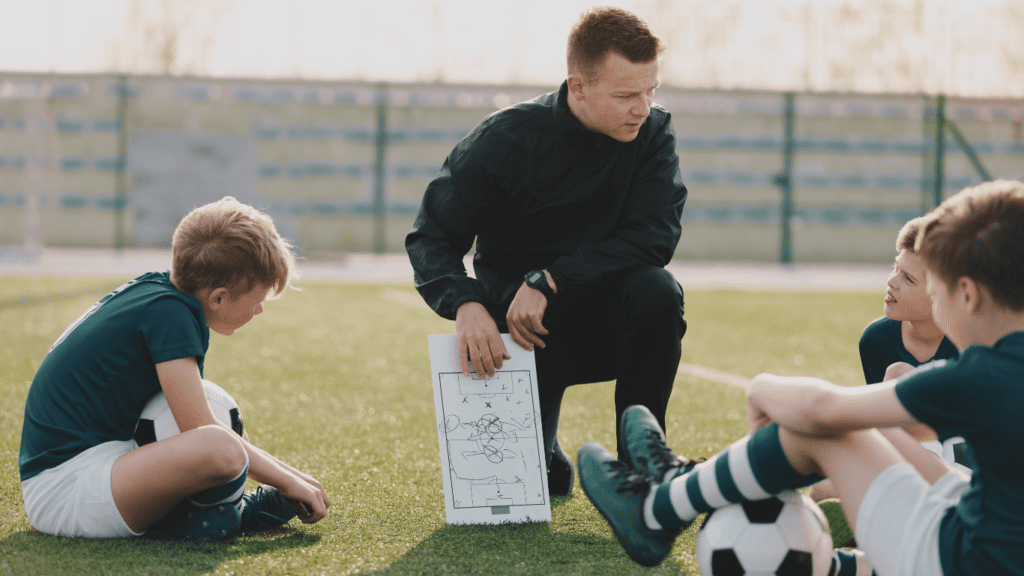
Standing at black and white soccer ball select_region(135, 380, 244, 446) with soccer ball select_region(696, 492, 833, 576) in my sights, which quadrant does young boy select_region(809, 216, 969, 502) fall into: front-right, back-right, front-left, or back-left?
front-left

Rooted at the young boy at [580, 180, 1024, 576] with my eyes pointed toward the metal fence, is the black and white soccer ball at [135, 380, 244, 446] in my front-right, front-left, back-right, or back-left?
front-left

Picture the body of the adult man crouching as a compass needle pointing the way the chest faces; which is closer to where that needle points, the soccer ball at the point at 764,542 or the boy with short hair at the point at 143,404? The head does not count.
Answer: the soccer ball

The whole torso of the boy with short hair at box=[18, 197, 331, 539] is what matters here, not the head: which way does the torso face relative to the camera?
to the viewer's right

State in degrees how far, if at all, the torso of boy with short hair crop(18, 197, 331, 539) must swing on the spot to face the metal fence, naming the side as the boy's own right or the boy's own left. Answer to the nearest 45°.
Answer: approximately 90° to the boy's own left

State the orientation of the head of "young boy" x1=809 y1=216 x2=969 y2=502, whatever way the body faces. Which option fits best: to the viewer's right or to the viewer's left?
to the viewer's left

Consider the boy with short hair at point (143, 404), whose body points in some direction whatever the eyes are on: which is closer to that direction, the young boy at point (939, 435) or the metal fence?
the young boy

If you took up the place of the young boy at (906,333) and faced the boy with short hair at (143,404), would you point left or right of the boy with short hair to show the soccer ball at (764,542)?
left

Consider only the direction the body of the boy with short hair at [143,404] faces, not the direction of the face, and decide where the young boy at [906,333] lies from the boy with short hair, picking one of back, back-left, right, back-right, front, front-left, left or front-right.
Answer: front

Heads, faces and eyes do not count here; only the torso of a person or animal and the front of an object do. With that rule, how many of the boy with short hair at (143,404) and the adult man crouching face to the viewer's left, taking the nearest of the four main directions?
0

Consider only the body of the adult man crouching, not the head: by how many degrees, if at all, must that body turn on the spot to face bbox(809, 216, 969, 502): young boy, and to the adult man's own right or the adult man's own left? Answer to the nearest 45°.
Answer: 0° — they already face them

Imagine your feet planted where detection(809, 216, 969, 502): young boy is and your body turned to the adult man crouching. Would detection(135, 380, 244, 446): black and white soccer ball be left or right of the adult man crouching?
left

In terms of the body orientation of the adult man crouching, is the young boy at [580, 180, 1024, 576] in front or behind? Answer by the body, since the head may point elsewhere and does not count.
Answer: in front
